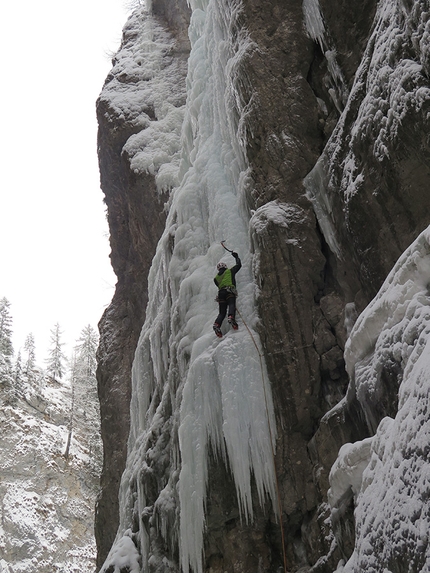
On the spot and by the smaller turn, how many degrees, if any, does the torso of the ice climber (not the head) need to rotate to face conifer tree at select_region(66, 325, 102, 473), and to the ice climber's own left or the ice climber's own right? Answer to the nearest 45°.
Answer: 0° — they already face it

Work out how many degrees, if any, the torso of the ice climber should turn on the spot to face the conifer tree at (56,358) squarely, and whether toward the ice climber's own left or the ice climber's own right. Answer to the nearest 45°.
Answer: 0° — they already face it

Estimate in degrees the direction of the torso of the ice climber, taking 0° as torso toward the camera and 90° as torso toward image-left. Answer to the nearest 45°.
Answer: approximately 180°
